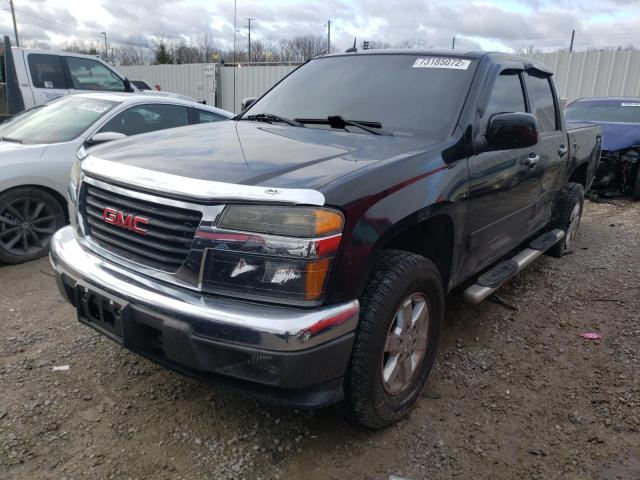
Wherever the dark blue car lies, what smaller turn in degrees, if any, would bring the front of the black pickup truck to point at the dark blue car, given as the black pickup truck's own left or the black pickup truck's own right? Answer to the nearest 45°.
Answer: approximately 180°

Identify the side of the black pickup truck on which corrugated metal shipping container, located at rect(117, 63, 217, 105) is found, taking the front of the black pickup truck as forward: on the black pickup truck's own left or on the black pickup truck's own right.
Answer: on the black pickup truck's own right

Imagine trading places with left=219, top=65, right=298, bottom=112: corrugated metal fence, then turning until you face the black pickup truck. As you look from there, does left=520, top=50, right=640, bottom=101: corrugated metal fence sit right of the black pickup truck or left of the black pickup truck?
left

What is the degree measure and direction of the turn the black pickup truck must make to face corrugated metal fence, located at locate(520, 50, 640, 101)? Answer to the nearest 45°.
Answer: approximately 180°

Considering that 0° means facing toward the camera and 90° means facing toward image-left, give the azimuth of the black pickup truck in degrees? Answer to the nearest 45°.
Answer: approximately 45°

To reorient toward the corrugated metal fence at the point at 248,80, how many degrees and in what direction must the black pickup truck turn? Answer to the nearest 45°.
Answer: approximately 135° to its right

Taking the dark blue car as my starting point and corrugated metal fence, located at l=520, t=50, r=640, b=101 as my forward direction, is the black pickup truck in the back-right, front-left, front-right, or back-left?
back-left

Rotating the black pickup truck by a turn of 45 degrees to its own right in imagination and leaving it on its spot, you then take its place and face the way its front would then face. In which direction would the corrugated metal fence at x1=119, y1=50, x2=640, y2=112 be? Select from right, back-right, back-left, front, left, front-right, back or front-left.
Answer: right
